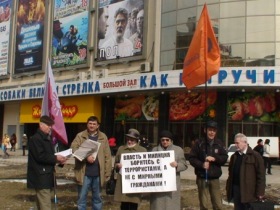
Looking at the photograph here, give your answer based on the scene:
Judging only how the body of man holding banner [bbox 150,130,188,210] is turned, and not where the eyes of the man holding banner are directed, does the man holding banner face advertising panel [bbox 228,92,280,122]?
no

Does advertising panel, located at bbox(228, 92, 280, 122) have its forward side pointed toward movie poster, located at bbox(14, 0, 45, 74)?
no

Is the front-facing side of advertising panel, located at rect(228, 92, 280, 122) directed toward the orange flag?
yes

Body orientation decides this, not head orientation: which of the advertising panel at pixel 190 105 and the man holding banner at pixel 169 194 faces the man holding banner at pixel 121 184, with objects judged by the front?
the advertising panel

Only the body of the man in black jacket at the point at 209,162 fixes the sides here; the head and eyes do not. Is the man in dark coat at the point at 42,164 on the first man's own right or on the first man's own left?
on the first man's own right

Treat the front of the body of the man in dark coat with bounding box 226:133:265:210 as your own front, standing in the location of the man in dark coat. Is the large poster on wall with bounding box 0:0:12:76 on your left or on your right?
on your right

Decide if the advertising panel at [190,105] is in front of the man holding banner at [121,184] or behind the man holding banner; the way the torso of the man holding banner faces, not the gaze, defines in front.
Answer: behind

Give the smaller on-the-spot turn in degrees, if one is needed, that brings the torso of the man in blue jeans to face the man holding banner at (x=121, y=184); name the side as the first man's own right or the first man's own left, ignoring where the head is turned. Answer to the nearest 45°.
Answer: approximately 45° to the first man's own left

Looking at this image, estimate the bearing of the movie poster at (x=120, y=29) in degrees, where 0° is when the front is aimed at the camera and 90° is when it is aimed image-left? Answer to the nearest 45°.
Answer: approximately 45°

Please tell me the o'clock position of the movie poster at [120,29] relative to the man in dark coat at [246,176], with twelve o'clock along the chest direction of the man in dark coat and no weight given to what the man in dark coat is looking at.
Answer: The movie poster is roughly at 4 o'clock from the man in dark coat.

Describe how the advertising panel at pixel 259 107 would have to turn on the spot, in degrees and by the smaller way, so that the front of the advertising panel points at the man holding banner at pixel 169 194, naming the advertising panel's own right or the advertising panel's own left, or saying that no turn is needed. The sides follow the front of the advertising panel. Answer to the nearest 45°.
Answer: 0° — it already faces them
